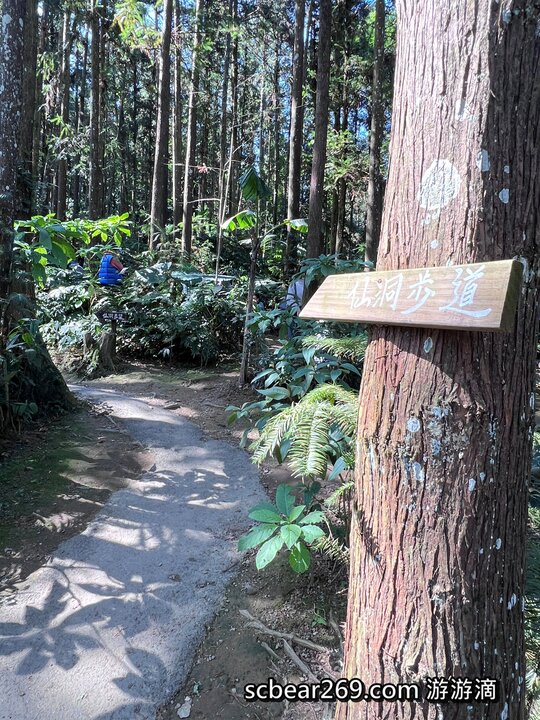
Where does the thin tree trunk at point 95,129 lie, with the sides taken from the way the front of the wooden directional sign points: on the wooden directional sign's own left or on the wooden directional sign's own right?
on the wooden directional sign's own right

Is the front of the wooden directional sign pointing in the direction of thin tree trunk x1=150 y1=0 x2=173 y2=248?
no

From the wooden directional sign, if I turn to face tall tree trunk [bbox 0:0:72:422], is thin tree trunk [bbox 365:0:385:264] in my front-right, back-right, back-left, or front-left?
front-right

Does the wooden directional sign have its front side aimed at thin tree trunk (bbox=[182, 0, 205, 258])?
no

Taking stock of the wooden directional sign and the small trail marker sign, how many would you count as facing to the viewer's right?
0

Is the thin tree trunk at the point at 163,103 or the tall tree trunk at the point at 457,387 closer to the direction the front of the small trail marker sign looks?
the tall tree trunk

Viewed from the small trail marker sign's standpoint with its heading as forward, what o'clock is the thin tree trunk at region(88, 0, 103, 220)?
The thin tree trunk is roughly at 6 o'clock from the small trail marker sign.

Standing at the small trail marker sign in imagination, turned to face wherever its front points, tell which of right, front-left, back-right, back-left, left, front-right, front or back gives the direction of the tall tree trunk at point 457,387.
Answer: front

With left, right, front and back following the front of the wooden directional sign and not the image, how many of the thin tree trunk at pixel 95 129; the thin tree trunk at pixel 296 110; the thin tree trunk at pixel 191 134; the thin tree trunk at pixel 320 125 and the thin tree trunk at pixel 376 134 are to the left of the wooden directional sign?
0

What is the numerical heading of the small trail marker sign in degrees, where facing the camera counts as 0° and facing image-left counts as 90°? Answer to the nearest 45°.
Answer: approximately 0°

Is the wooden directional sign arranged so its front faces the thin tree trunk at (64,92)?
no

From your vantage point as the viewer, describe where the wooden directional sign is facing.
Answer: facing the viewer and to the left of the viewer

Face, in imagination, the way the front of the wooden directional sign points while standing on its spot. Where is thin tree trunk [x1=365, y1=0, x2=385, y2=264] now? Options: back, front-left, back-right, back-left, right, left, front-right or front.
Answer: back-right
